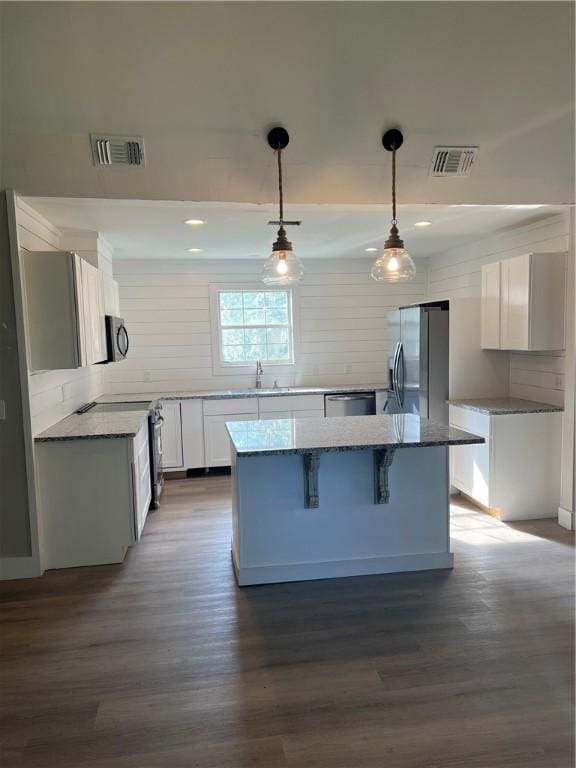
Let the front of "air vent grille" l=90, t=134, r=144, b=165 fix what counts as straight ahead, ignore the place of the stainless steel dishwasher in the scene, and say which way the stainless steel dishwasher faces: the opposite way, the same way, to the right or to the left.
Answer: the same way

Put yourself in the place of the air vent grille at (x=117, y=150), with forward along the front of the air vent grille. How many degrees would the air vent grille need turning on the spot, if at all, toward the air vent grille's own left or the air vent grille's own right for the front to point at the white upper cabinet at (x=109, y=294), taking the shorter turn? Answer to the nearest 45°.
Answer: approximately 180°

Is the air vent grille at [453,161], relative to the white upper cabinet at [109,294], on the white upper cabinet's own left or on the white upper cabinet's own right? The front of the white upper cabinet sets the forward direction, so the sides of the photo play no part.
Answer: on the white upper cabinet's own right

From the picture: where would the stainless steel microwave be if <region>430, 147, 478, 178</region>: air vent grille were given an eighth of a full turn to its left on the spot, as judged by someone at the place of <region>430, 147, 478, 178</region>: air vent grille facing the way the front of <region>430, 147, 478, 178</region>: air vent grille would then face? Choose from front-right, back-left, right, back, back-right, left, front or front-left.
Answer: back-right

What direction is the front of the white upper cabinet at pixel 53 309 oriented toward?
to the viewer's right

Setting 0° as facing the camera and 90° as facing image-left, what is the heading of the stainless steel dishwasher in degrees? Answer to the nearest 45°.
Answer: approximately 0°

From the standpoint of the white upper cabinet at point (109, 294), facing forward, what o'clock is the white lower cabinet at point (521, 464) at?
The white lower cabinet is roughly at 1 o'clock from the white upper cabinet.

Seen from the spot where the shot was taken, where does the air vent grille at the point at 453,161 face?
facing the viewer

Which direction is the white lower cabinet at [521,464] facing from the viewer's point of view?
to the viewer's left

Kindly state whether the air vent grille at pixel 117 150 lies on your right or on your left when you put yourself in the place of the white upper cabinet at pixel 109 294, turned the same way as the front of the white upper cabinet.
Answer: on your right

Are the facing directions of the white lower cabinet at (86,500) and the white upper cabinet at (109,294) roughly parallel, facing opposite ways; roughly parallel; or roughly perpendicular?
roughly parallel

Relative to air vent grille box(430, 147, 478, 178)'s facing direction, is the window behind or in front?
behind

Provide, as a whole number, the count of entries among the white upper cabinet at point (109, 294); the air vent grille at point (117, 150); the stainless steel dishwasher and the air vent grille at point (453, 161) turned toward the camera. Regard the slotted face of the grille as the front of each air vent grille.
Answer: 3

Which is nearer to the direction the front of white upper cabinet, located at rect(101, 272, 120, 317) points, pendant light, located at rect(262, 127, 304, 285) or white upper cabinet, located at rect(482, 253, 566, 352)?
the white upper cabinet

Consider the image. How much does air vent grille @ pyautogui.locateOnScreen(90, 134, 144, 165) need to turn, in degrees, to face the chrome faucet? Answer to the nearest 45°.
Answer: approximately 135° to its left

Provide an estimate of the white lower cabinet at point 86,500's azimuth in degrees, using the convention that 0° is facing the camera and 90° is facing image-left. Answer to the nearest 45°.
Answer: approximately 270°

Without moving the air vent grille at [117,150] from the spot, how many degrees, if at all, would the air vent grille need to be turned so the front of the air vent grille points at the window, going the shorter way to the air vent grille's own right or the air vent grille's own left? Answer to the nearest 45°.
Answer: approximately 135° to the air vent grille's own left

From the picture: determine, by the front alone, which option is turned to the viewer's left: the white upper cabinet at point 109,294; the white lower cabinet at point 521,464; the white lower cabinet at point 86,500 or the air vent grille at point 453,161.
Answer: the white lower cabinet at point 521,464

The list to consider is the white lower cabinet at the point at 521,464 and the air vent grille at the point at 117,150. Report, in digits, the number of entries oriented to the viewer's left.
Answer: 1

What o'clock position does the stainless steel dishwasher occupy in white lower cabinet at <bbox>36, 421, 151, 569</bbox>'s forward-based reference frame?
The stainless steel dishwasher is roughly at 11 o'clock from the white lower cabinet.

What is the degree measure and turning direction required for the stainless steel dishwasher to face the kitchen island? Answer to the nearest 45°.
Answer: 0° — it already faces it
